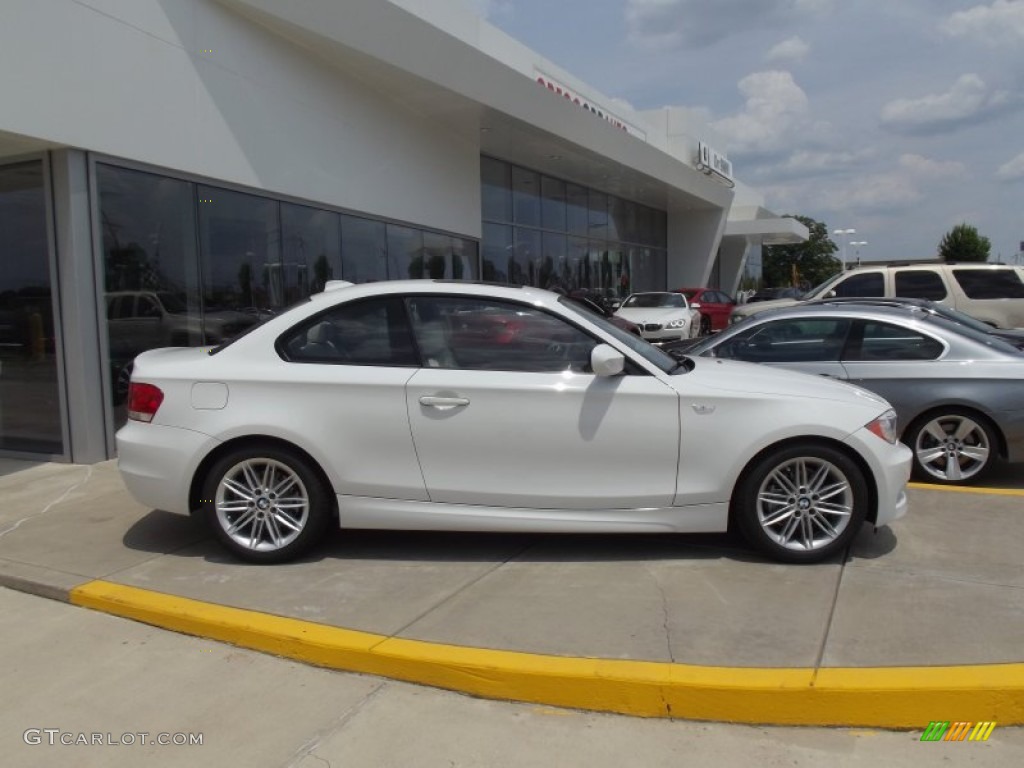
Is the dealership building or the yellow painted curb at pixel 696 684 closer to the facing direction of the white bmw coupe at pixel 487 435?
the yellow painted curb

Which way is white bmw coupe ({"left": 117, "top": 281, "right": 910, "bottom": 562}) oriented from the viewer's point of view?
to the viewer's right

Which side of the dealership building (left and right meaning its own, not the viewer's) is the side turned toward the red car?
left

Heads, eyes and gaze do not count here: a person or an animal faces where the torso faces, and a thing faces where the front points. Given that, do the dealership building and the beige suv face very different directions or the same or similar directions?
very different directions

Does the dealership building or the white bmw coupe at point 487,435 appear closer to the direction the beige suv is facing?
the dealership building

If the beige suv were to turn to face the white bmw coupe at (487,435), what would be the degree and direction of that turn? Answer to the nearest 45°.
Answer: approximately 90° to its left

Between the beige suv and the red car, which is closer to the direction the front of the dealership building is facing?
the beige suv

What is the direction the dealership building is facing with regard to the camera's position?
facing the viewer and to the right of the viewer

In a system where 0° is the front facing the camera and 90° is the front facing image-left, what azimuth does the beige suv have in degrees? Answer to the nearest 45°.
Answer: approximately 90°

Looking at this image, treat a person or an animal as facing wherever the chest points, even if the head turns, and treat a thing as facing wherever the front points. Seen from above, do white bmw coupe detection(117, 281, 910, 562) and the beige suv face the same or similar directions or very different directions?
very different directions

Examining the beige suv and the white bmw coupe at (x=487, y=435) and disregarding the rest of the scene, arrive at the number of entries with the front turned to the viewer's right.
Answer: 1
